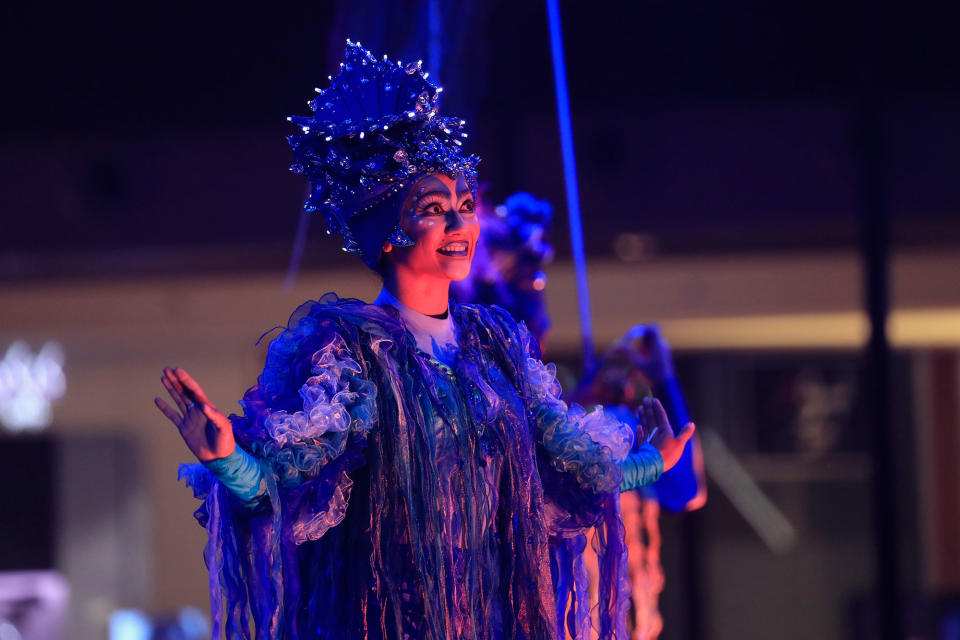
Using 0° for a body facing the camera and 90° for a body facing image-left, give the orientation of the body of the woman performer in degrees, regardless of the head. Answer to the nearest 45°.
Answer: approximately 315°

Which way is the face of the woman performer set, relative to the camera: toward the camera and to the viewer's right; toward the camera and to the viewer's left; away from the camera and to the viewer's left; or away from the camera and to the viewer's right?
toward the camera and to the viewer's right

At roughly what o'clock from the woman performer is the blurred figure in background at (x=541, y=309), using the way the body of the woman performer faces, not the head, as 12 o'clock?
The blurred figure in background is roughly at 8 o'clock from the woman performer.
